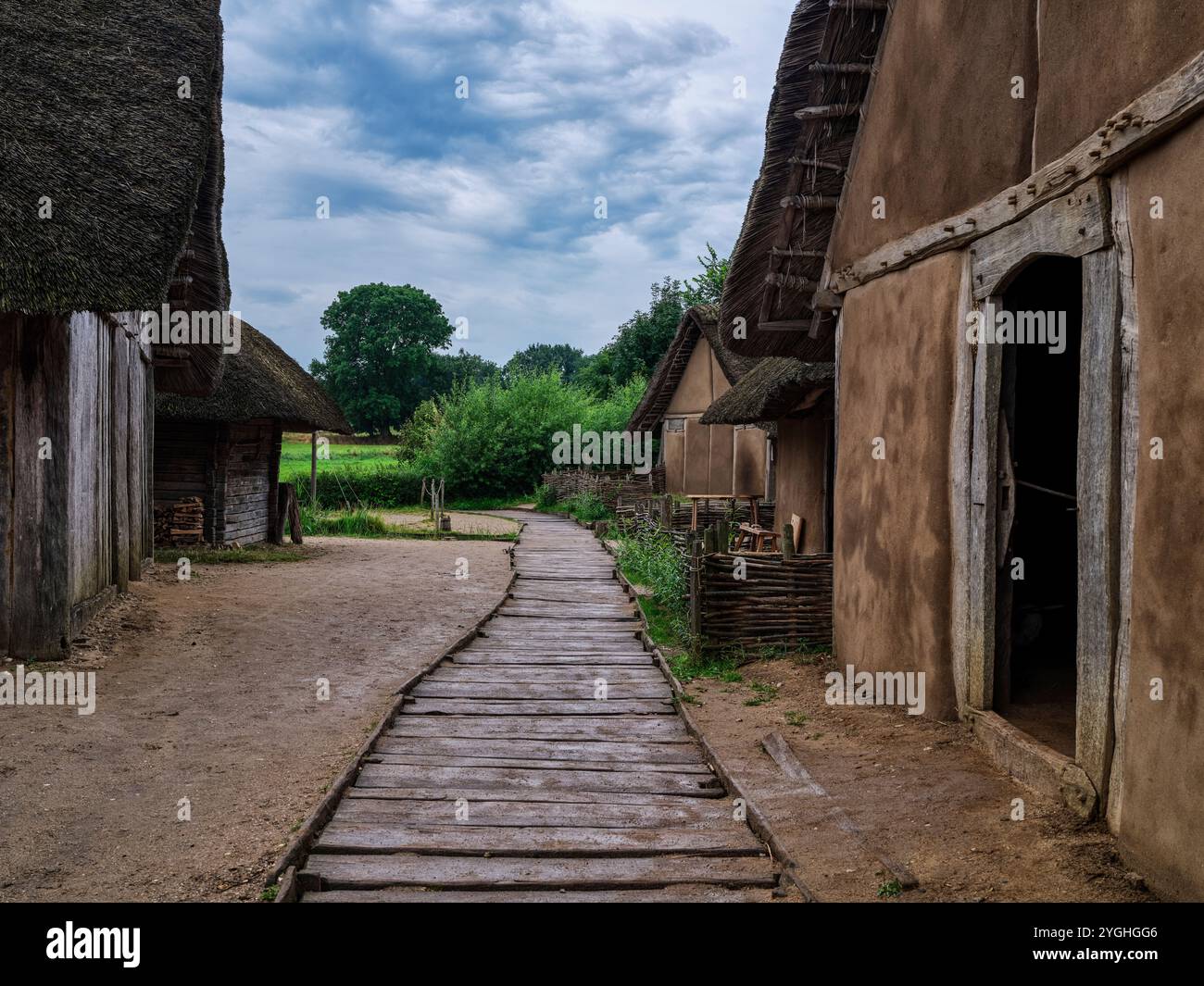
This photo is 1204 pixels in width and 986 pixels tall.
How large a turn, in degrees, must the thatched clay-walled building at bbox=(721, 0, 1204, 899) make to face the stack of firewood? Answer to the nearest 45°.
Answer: approximately 90° to its right

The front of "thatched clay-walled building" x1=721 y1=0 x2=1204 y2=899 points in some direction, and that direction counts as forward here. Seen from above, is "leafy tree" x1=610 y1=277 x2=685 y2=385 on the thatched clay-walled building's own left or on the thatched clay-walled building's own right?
on the thatched clay-walled building's own right

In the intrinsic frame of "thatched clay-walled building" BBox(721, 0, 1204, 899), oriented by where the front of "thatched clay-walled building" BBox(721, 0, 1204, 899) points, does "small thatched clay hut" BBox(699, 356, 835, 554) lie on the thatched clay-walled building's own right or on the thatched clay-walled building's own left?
on the thatched clay-walled building's own right

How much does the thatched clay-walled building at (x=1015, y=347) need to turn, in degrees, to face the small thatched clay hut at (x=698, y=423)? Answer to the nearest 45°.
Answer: approximately 135° to its right

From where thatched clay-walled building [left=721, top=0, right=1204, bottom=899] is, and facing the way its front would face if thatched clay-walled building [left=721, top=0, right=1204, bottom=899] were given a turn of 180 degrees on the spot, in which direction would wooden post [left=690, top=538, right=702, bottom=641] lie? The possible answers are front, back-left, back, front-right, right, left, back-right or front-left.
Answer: left

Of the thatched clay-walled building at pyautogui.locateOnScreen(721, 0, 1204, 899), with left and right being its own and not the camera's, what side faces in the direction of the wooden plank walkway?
front

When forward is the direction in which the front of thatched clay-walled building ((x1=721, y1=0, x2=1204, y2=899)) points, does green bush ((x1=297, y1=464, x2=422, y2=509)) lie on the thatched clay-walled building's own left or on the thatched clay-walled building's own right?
on the thatched clay-walled building's own right

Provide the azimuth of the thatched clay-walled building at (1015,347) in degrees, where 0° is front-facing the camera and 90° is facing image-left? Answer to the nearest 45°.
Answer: approximately 45°

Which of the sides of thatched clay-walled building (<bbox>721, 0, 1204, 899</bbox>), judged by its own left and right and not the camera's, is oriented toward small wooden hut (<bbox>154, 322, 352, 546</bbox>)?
right
